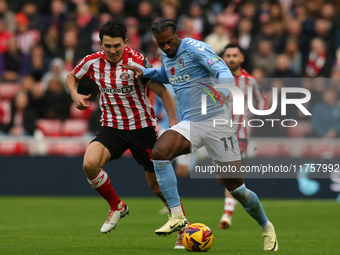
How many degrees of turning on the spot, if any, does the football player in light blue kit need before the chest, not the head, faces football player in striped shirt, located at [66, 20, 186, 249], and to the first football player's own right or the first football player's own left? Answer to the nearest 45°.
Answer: approximately 90° to the first football player's own right

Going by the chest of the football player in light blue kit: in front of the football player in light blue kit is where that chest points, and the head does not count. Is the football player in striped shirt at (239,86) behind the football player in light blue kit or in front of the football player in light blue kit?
behind

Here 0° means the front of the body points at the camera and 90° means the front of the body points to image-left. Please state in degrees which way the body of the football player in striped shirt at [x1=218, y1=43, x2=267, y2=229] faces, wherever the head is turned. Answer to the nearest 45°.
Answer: approximately 45°

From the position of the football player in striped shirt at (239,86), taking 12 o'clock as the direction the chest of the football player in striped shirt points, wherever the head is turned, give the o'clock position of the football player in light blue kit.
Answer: The football player in light blue kit is roughly at 11 o'clock from the football player in striped shirt.

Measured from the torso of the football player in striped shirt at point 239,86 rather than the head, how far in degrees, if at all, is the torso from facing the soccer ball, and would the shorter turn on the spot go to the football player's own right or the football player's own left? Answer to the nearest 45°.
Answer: approximately 45° to the football player's own left
